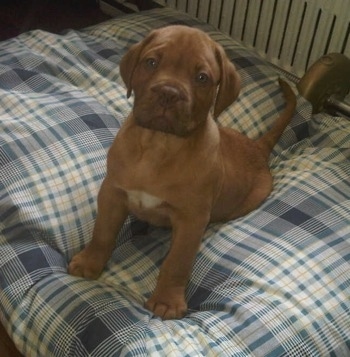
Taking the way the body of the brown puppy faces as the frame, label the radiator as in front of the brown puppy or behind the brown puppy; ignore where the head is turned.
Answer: behind

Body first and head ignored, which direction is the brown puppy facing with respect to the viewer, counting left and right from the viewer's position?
facing the viewer and to the left of the viewer

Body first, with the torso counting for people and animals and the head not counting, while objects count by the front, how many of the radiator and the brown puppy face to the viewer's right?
0

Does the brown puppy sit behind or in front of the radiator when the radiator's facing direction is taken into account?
in front
